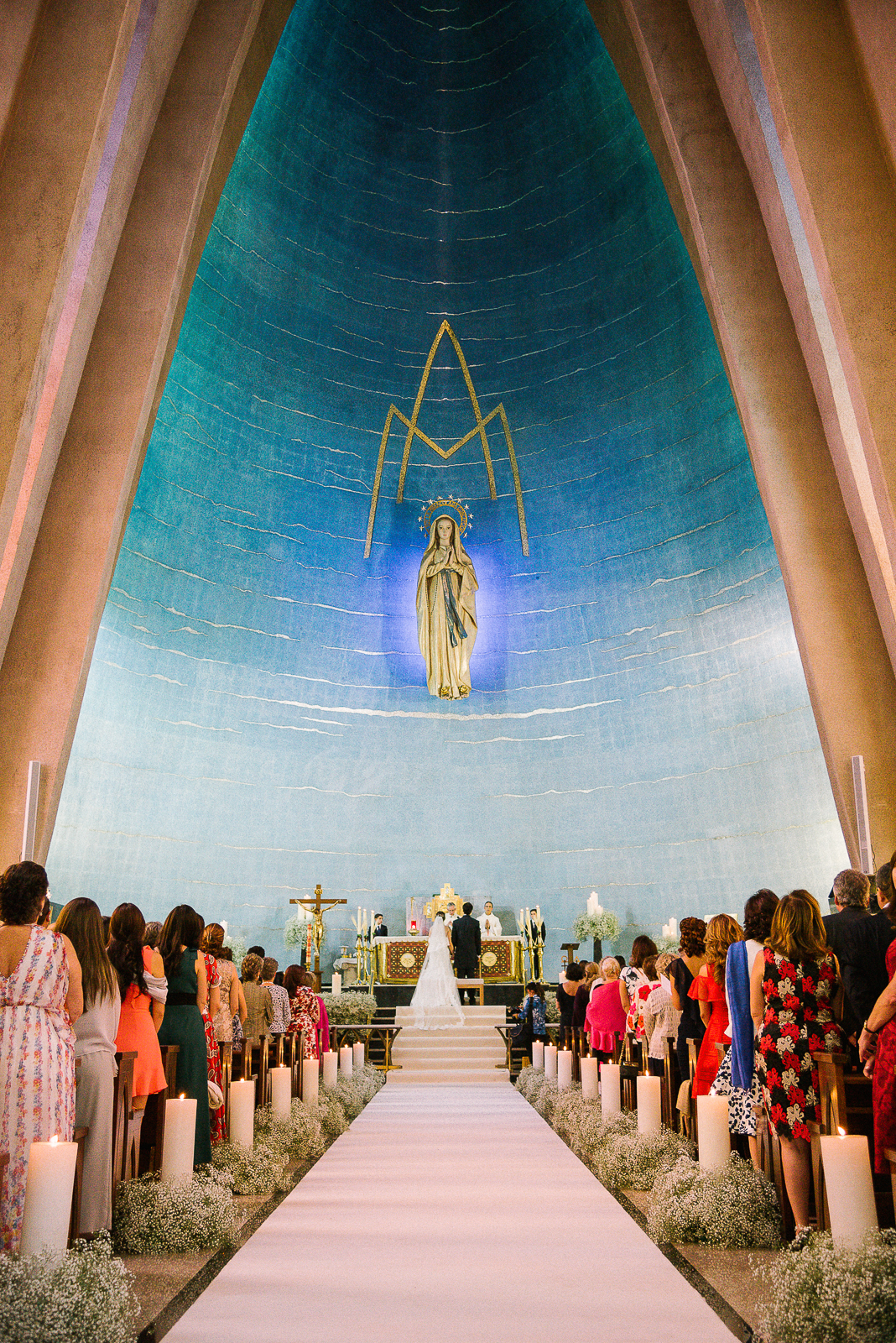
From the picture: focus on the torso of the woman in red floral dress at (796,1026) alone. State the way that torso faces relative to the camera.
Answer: away from the camera

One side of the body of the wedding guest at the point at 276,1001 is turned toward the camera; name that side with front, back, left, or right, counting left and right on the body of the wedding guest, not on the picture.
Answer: back

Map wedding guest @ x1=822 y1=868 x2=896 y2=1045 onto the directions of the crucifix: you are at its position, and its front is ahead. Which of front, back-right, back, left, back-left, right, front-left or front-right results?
front

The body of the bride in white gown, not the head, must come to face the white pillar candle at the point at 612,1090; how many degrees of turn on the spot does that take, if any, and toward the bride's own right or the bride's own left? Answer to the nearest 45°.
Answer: approximately 180°

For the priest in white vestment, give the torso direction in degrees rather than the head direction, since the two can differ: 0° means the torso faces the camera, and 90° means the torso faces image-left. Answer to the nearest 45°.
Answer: approximately 0°

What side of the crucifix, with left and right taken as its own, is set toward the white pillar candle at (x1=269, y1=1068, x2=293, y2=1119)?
front

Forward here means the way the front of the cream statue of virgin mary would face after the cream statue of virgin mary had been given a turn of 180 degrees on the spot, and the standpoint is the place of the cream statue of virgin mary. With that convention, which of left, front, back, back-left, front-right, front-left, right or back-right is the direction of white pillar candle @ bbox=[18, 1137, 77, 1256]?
back

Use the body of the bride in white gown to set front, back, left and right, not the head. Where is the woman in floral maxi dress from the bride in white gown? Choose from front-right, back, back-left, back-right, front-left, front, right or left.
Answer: back

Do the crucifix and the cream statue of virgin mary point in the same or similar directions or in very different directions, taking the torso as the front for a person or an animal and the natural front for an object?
same or similar directions

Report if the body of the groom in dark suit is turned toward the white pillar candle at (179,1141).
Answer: no

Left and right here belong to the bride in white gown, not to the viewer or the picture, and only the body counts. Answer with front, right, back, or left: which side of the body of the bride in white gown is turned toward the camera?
back

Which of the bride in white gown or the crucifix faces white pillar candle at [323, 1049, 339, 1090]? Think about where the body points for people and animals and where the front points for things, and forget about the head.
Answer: the crucifix

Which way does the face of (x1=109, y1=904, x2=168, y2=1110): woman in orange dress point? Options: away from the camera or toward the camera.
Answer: away from the camera

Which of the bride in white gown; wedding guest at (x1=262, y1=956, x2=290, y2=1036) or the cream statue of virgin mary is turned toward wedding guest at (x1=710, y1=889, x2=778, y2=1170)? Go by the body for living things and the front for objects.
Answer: the cream statue of virgin mary

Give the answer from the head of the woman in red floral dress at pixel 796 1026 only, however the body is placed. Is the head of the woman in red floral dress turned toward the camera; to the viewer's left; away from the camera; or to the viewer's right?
away from the camera

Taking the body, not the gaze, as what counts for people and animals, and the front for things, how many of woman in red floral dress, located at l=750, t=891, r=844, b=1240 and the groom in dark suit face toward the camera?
0

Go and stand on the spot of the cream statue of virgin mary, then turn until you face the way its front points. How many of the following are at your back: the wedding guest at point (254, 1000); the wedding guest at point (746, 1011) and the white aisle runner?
0

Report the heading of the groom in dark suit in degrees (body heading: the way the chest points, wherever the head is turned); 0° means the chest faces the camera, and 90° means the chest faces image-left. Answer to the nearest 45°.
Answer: approximately 180°
